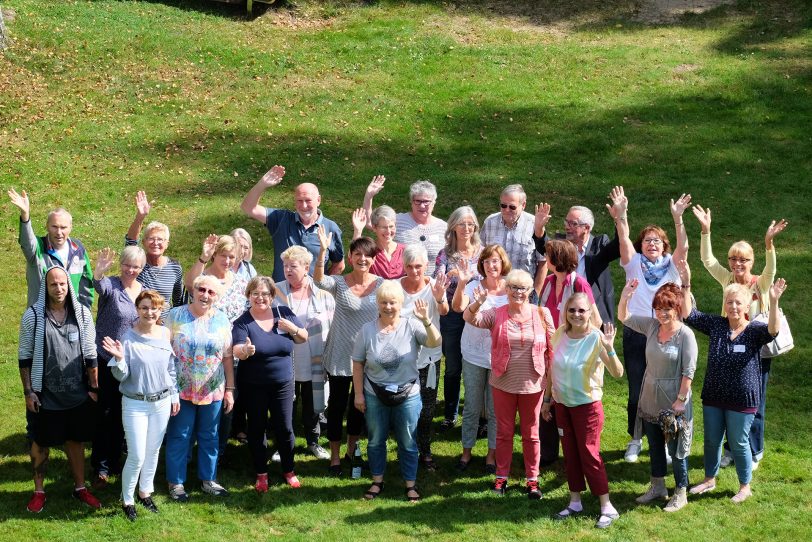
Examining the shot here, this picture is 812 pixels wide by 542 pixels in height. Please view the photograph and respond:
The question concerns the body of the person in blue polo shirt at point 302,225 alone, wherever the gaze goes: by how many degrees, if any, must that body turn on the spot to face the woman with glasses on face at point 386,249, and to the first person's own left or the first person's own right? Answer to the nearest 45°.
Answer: approximately 45° to the first person's own left

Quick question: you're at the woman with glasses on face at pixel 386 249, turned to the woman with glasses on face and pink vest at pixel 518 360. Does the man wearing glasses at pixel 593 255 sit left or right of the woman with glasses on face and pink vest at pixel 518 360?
left

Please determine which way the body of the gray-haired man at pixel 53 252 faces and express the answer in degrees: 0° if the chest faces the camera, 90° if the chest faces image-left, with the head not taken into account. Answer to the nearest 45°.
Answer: approximately 0°

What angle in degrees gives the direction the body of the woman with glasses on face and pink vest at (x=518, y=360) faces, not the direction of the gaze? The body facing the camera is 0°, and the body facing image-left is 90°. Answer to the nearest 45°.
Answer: approximately 0°

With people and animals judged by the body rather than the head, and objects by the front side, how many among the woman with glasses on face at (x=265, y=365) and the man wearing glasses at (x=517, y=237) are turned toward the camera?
2

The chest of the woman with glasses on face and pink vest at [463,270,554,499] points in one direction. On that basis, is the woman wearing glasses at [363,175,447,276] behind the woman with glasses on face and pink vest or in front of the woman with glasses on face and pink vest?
behind

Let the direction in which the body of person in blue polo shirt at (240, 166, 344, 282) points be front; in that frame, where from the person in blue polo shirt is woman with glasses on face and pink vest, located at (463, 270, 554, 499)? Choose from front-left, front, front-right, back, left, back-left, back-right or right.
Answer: front-left
